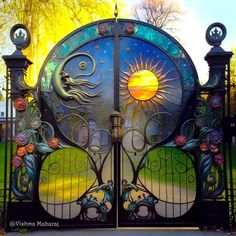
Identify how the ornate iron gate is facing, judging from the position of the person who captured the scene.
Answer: facing the viewer
